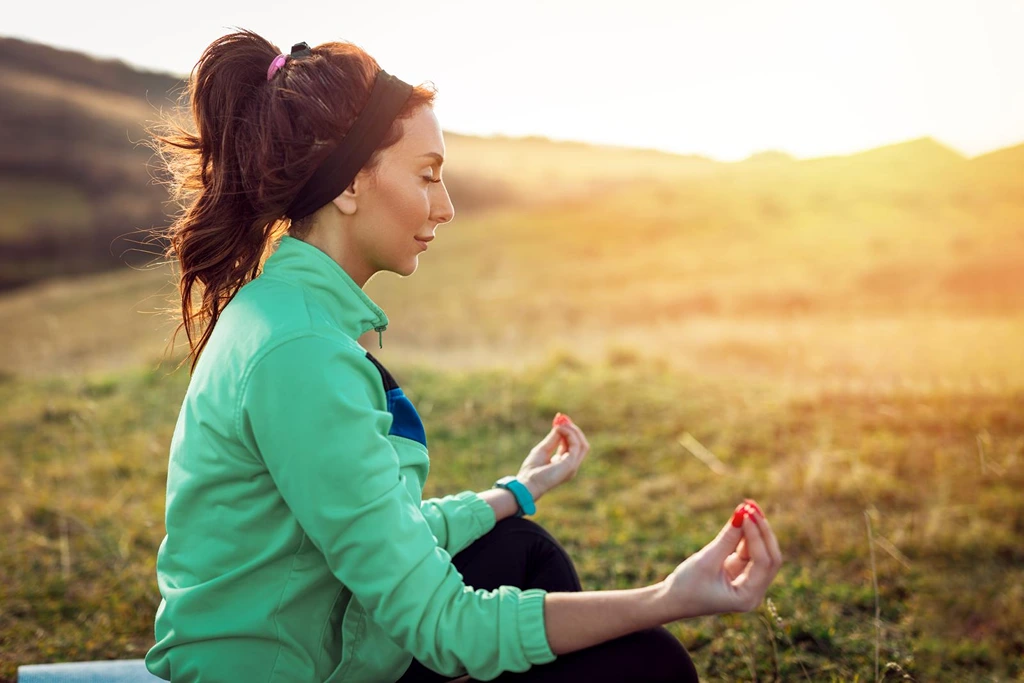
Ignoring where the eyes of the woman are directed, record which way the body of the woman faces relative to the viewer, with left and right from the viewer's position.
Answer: facing to the right of the viewer

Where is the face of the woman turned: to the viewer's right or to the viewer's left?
to the viewer's right
